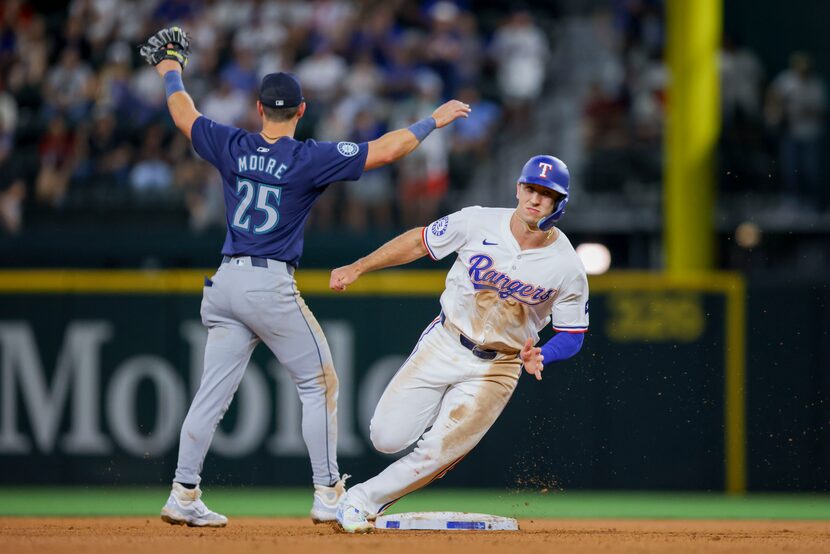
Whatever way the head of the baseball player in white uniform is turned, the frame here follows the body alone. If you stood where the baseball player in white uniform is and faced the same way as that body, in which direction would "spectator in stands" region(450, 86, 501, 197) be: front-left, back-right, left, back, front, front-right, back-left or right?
back

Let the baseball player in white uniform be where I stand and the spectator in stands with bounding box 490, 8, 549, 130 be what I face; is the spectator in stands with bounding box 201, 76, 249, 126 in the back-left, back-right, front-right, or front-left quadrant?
front-left

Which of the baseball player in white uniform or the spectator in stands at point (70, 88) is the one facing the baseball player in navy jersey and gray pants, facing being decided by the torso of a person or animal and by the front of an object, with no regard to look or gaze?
the spectator in stands

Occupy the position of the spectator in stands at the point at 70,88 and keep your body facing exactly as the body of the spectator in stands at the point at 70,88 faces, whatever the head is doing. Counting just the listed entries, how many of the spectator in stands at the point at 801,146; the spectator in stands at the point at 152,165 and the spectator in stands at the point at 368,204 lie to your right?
0

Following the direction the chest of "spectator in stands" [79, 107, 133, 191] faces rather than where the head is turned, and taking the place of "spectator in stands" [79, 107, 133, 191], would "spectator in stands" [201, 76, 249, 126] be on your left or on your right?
on your left

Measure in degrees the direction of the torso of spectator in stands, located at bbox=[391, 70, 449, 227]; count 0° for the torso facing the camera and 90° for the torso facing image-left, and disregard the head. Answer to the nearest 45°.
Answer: approximately 0°

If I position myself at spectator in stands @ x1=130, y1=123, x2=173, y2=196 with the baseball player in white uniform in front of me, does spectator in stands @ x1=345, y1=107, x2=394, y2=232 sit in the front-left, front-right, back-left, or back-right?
front-left

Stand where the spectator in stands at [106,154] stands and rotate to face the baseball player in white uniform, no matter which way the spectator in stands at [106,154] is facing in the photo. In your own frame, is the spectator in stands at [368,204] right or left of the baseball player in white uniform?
left

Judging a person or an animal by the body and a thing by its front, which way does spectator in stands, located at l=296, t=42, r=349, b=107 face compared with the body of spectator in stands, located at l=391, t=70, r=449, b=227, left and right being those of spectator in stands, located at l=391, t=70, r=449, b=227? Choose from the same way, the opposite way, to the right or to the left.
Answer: the same way

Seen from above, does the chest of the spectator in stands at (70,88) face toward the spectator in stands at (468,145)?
no

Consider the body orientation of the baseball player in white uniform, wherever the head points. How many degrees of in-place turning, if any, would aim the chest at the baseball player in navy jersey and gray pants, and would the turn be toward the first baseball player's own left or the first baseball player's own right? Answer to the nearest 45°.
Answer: approximately 90° to the first baseball player's own right

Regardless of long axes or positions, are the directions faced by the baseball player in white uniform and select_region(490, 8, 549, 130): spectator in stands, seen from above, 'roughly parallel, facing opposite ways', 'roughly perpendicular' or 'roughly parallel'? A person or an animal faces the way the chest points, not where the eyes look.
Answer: roughly parallel

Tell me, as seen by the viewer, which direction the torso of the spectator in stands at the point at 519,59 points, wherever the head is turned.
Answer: toward the camera

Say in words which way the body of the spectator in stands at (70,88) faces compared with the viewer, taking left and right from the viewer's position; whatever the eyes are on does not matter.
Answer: facing the viewer

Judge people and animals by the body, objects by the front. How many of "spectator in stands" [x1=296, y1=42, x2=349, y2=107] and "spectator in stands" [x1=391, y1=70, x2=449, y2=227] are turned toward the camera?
2

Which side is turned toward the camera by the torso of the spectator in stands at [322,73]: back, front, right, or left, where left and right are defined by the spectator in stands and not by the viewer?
front

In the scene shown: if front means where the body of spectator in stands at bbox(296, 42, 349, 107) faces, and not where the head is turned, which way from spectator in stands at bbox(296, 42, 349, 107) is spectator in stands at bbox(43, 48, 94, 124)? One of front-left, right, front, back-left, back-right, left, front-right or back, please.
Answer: right

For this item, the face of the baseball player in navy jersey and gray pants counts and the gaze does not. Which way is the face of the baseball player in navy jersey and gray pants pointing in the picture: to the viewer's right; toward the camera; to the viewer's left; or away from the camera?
away from the camera

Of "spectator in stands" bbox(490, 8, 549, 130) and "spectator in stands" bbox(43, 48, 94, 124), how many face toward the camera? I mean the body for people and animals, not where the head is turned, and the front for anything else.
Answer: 2
